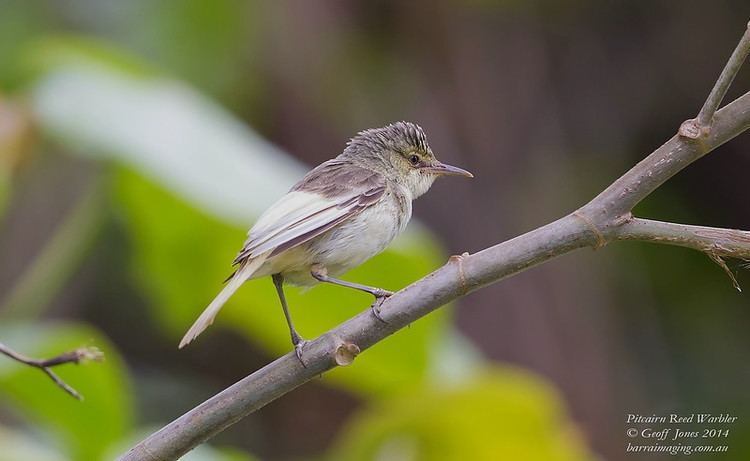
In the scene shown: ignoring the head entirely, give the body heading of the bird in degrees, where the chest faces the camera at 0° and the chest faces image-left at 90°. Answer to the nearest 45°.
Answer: approximately 270°

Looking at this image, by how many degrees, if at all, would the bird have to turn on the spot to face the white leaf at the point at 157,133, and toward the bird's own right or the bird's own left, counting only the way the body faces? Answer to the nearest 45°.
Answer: approximately 135° to the bird's own left

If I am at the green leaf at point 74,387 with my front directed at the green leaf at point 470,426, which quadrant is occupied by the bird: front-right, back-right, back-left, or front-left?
front-right

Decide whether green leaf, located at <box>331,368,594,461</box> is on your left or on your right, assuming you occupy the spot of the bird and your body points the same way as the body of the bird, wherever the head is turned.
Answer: on your left

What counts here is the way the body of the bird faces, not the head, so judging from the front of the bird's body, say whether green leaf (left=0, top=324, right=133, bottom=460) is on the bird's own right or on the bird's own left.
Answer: on the bird's own left
